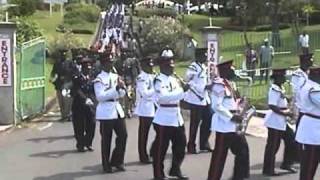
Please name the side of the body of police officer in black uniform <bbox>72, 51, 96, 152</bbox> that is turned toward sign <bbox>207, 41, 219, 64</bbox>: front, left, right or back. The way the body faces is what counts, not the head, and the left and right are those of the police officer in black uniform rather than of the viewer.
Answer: left

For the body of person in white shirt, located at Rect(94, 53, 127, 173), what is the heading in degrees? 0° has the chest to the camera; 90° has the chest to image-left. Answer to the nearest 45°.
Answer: approximately 315°

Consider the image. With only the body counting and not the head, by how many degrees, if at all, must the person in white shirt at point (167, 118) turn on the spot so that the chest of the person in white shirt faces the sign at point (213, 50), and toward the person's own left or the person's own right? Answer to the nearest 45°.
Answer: approximately 135° to the person's own left
